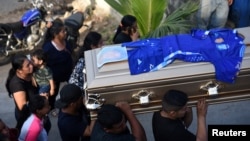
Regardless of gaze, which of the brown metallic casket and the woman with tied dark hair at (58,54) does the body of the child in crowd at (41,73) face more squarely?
the brown metallic casket

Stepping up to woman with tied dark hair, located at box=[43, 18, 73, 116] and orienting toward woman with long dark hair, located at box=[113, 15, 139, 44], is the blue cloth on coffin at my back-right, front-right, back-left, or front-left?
front-right

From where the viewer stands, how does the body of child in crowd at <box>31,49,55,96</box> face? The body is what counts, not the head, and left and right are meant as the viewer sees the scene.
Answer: facing the viewer and to the left of the viewer

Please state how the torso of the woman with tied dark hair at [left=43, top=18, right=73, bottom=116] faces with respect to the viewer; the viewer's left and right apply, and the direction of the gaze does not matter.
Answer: facing the viewer and to the right of the viewer
